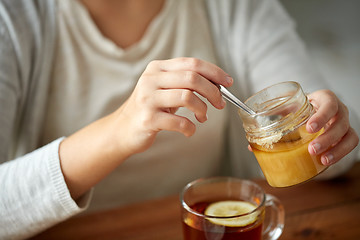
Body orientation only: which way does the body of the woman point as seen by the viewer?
toward the camera
